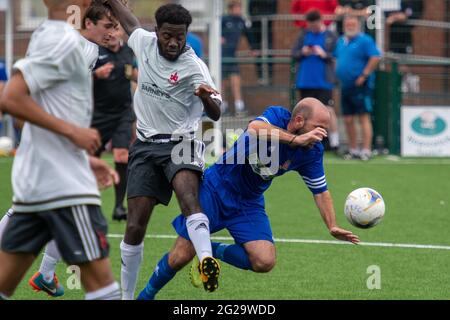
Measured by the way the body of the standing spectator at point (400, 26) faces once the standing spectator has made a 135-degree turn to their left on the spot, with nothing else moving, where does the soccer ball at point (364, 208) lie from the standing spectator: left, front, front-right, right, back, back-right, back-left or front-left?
right

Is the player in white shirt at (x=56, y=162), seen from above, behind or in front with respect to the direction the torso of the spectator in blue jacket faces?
in front

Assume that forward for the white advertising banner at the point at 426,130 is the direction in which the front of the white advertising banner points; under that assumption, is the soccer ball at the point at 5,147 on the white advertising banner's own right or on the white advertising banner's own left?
on the white advertising banner's own right

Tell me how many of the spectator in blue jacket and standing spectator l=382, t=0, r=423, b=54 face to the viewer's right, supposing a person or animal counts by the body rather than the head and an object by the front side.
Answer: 0

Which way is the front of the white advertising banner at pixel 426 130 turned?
toward the camera

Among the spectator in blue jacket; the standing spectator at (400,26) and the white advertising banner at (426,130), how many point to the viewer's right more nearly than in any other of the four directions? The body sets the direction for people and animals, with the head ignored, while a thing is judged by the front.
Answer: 0

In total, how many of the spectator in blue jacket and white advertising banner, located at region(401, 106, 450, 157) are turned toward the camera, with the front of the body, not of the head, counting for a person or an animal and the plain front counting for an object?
2

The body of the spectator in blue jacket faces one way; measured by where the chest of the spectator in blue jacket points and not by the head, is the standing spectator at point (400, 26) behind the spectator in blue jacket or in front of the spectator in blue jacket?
behind

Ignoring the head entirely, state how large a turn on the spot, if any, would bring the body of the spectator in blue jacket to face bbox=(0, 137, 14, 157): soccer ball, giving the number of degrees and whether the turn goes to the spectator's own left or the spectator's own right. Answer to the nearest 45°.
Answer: approximately 90° to the spectator's own right

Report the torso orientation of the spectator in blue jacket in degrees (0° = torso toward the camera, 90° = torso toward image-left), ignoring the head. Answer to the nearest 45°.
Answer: approximately 0°

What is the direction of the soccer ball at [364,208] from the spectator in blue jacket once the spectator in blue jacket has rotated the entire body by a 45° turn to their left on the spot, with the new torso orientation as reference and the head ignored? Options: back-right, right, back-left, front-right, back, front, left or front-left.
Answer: front-right

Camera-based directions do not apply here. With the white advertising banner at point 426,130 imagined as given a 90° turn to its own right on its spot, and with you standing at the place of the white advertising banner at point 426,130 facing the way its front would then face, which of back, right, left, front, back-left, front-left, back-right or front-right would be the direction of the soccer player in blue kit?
left
